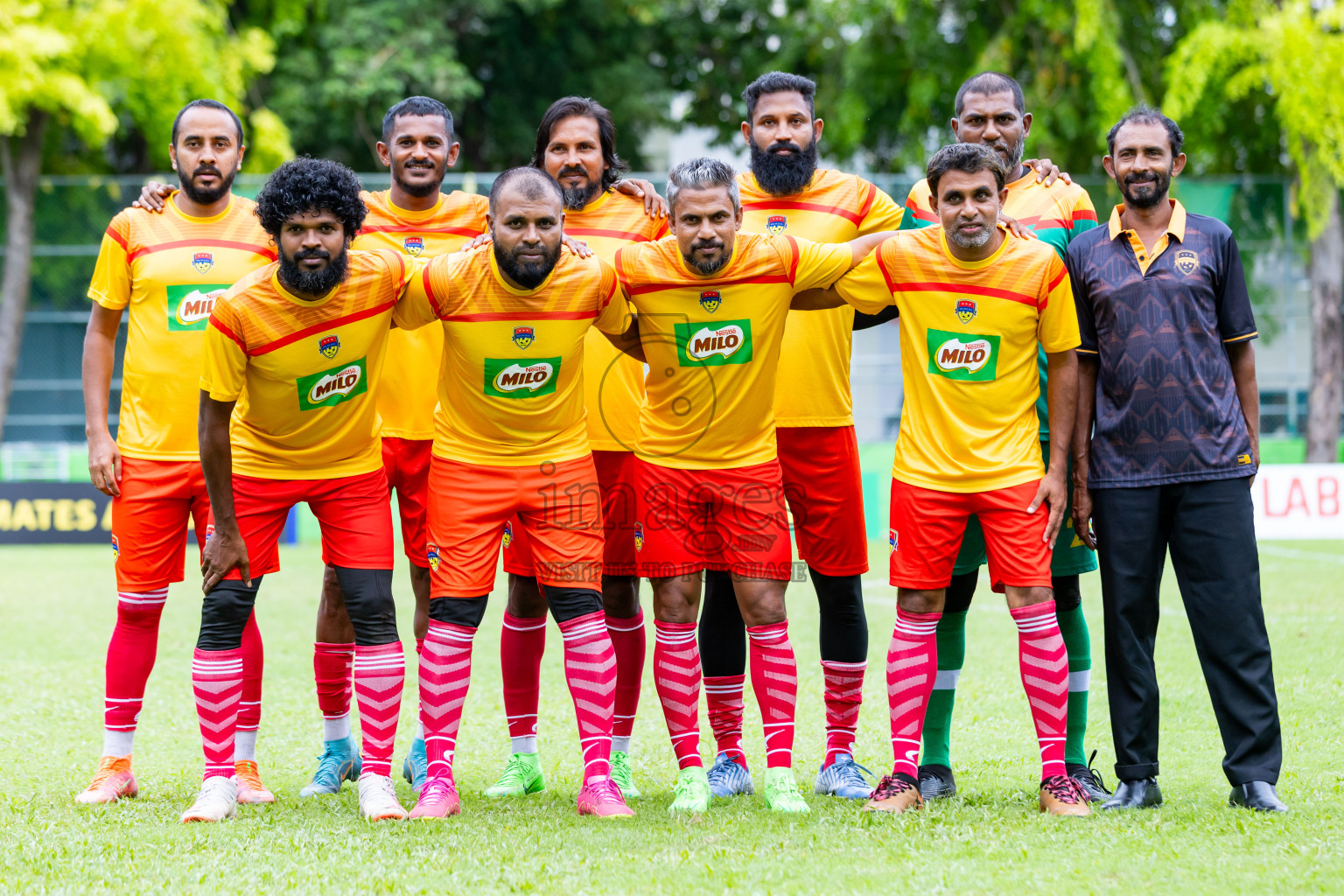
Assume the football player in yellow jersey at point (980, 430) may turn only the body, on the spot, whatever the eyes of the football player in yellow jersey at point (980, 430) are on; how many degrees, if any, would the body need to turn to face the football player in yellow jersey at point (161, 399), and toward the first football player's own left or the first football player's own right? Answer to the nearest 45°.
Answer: approximately 90° to the first football player's own right

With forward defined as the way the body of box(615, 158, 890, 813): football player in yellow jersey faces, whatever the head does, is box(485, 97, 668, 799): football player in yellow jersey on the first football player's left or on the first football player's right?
on the first football player's right

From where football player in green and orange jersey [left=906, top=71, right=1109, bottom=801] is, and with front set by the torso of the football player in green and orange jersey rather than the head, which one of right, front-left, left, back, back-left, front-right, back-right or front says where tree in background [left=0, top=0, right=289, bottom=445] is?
back-right

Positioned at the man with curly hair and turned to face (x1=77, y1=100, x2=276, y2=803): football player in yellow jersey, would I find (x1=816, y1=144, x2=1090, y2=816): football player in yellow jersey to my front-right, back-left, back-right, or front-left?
back-right

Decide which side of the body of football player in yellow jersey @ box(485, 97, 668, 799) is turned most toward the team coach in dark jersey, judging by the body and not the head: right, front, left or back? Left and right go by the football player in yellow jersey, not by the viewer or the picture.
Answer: left

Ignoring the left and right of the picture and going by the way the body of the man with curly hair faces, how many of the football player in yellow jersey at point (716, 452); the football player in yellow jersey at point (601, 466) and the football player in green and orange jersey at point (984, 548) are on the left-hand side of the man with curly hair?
3

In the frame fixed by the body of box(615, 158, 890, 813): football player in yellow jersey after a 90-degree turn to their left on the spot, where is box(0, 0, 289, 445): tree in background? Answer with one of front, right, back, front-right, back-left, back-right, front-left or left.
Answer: back-left

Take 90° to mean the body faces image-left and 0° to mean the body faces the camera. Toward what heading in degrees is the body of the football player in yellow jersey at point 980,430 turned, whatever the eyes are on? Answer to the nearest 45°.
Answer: approximately 0°

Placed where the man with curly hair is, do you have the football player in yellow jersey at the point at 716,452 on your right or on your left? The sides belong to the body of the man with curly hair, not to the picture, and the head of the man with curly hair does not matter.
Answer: on your left
